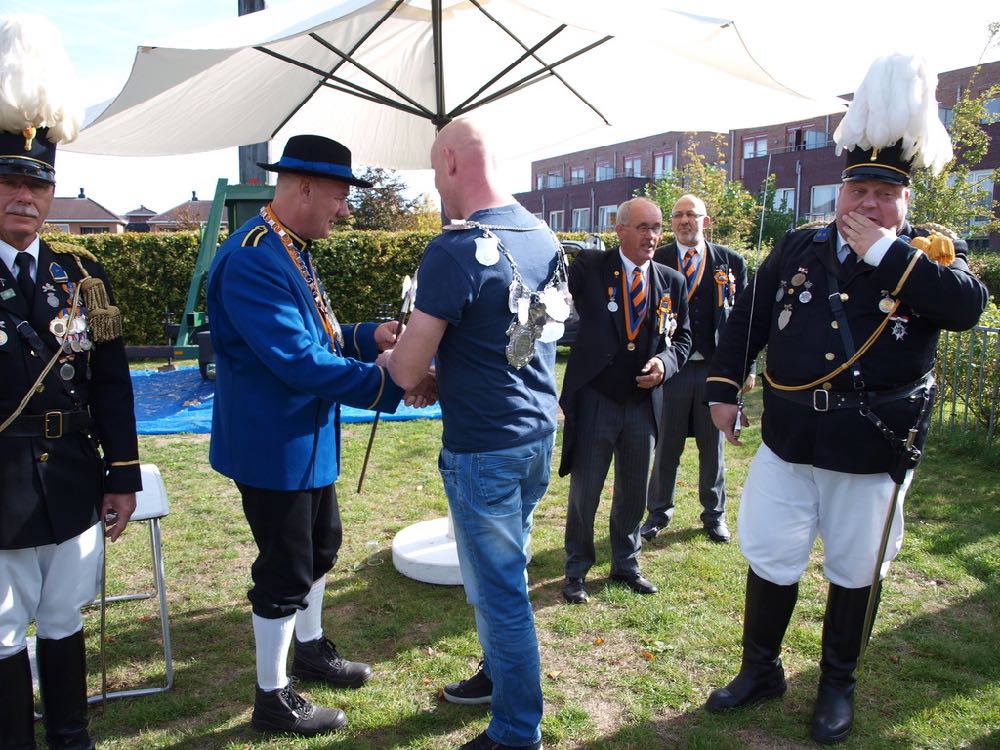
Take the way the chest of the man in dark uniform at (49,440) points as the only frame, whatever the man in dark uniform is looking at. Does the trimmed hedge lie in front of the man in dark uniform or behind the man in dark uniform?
behind

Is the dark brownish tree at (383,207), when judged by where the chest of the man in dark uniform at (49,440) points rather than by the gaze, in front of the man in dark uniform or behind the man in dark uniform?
behind

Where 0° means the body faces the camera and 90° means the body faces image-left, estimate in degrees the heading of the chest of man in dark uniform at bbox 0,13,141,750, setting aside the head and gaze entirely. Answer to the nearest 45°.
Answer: approximately 0°

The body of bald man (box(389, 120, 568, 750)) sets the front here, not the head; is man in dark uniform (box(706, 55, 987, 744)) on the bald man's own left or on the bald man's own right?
on the bald man's own right

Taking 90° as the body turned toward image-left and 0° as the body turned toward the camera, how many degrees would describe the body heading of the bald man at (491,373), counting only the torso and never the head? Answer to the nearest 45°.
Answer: approximately 135°

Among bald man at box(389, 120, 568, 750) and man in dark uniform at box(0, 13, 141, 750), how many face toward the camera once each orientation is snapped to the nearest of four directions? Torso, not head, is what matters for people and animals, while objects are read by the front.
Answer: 1

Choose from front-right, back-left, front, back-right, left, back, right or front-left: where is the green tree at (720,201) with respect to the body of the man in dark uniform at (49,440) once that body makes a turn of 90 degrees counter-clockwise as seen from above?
front-left

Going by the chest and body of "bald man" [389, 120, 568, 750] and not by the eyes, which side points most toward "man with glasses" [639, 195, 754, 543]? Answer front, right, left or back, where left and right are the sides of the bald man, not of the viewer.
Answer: right

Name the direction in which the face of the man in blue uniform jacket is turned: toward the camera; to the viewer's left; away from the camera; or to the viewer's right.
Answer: to the viewer's right

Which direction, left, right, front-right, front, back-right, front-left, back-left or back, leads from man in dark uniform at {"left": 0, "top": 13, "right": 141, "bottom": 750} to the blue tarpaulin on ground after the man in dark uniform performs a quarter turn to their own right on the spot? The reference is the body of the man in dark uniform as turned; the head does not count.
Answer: right

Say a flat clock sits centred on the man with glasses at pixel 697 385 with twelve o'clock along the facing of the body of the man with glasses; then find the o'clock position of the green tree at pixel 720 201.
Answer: The green tree is roughly at 6 o'clock from the man with glasses.

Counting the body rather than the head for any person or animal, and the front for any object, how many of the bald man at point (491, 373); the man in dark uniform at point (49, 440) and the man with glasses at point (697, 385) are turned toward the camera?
2

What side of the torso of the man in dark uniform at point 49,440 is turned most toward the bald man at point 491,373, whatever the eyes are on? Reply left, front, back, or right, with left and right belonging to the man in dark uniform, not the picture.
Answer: left
